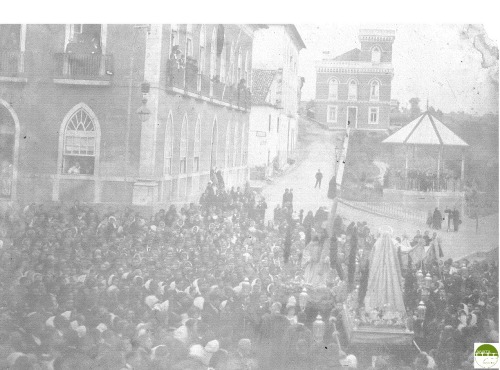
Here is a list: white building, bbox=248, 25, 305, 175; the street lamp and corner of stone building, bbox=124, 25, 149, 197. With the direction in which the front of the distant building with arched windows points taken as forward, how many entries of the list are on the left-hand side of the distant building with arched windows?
0

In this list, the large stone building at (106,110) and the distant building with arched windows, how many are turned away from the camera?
0

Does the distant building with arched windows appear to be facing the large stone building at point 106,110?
no

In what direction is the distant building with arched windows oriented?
toward the camera
